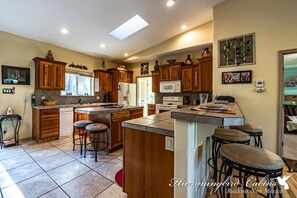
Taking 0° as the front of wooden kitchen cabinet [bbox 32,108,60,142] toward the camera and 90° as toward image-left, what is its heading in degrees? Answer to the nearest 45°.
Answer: approximately 315°

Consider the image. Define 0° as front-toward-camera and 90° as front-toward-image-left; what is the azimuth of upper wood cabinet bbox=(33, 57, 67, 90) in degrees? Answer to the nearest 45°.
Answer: approximately 315°

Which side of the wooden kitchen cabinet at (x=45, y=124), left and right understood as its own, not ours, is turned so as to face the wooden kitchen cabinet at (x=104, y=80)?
left

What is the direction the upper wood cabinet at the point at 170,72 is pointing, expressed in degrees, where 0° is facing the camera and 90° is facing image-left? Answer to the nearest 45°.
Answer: approximately 45°

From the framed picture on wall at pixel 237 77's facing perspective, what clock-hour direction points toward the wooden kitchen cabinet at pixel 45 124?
The wooden kitchen cabinet is roughly at 2 o'clock from the framed picture on wall.

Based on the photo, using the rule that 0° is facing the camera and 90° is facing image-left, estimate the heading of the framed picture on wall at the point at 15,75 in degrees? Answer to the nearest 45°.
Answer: approximately 315°

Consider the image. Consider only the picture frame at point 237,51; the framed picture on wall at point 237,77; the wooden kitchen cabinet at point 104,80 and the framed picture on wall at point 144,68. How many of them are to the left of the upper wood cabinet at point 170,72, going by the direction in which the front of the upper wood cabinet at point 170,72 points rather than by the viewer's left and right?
2

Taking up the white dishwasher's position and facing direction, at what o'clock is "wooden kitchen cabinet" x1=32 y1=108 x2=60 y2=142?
The wooden kitchen cabinet is roughly at 4 o'clock from the white dishwasher.

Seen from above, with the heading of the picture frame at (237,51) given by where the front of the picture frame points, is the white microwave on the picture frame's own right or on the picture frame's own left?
on the picture frame's own right

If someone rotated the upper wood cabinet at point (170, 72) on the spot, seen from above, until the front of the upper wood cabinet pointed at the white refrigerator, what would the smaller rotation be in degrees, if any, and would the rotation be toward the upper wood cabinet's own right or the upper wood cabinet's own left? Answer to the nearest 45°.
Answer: approximately 45° to the upper wood cabinet's own right
